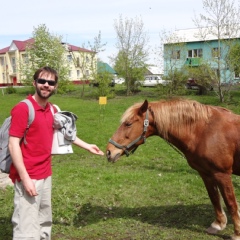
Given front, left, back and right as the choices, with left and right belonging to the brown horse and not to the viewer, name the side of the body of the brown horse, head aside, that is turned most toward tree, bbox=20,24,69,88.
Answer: right

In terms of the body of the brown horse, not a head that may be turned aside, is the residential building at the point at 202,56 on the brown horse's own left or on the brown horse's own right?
on the brown horse's own right

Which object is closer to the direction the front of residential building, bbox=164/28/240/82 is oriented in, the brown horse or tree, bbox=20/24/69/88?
the brown horse

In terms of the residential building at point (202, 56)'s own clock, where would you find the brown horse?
The brown horse is roughly at 12 o'clock from the residential building.

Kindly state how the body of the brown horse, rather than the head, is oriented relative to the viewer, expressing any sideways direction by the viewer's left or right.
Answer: facing to the left of the viewer

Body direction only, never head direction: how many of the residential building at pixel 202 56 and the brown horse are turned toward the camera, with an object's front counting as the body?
1

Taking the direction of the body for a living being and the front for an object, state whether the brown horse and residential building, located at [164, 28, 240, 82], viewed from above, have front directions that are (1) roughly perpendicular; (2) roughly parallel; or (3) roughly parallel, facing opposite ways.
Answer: roughly perpendicular
